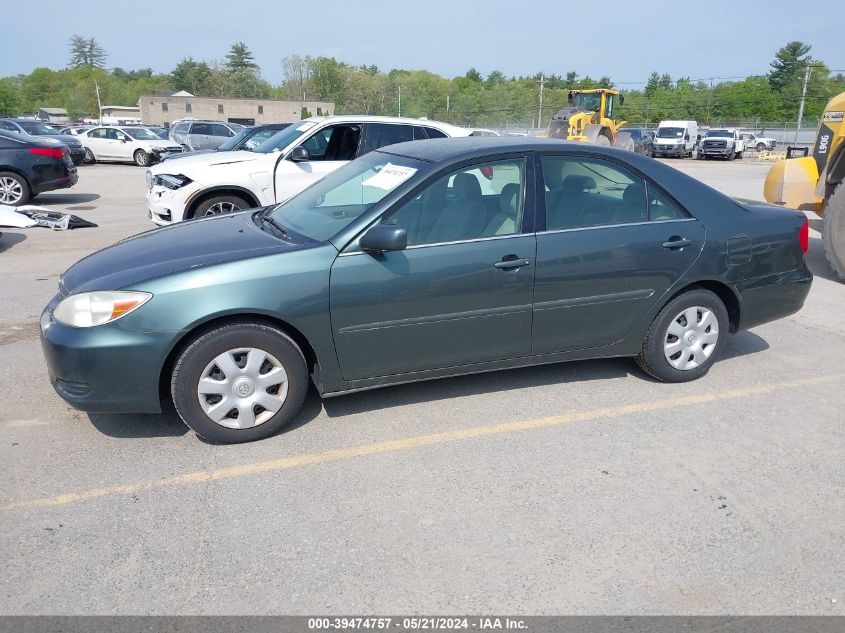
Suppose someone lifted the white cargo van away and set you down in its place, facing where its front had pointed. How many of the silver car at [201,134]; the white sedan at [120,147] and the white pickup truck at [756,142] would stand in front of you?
2

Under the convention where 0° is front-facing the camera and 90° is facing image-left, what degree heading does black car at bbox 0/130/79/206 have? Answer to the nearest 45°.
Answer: approximately 90°

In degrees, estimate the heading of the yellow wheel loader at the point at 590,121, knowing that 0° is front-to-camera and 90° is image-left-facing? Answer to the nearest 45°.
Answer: approximately 45°

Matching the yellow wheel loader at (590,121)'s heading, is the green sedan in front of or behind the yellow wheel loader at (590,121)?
in front

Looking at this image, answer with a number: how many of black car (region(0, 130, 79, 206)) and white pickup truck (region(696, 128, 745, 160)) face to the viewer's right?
0

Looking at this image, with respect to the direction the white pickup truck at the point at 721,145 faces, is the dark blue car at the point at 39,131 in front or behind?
in front

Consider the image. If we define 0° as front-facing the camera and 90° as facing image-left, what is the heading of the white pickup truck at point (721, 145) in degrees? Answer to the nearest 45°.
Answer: approximately 45°
